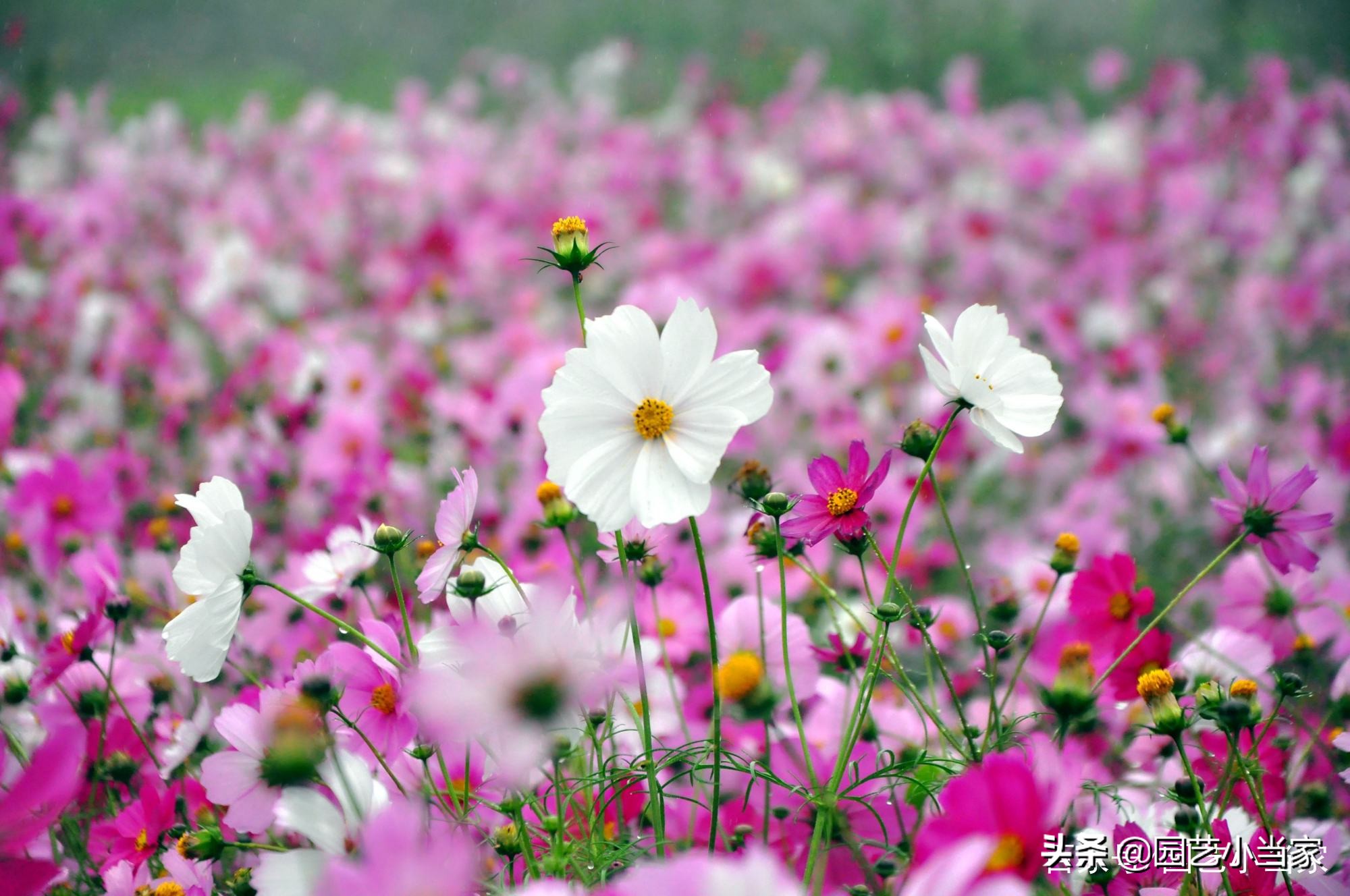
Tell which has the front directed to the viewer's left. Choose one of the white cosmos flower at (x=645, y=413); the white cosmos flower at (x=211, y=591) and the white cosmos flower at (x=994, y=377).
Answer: the white cosmos flower at (x=211, y=591)

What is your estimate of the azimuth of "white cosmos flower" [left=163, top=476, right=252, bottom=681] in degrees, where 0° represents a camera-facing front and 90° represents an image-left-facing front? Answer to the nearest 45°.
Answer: approximately 90°

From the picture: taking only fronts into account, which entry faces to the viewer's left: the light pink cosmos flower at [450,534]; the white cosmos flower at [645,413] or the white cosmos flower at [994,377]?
the light pink cosmos flower

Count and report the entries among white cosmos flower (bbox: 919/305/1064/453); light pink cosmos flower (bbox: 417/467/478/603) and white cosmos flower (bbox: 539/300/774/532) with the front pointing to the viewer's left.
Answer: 1

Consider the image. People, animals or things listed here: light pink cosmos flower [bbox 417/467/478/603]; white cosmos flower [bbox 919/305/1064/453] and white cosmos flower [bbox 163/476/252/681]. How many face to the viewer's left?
2

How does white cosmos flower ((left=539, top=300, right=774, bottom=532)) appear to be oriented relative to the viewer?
toward the camera

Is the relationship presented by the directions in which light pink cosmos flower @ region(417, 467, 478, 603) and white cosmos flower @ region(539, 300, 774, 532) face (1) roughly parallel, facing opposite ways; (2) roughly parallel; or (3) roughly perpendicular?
roughly perpendicular

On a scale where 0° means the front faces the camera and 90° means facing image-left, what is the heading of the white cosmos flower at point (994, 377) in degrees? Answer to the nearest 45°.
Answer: approximately 315°
